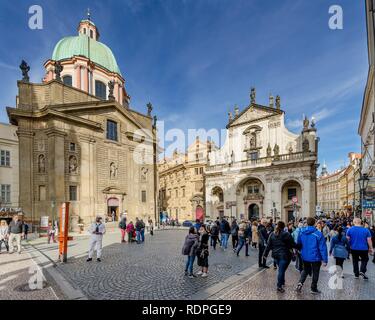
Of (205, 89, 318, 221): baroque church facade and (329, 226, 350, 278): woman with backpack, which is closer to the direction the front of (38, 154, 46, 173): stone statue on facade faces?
the woman with backpack

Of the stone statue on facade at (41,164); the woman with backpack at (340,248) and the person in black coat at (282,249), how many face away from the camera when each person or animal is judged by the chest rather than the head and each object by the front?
2

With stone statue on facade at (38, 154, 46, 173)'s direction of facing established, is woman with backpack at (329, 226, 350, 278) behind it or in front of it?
in front

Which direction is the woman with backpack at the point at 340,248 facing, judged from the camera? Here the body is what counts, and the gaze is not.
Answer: away from the camera

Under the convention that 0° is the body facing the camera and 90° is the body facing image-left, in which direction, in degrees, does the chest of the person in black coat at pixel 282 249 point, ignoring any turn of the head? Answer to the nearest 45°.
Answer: approximately 180°

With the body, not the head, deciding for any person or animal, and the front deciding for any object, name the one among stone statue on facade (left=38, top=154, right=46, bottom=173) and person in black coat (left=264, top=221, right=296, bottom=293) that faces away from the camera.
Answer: the person in black coat
